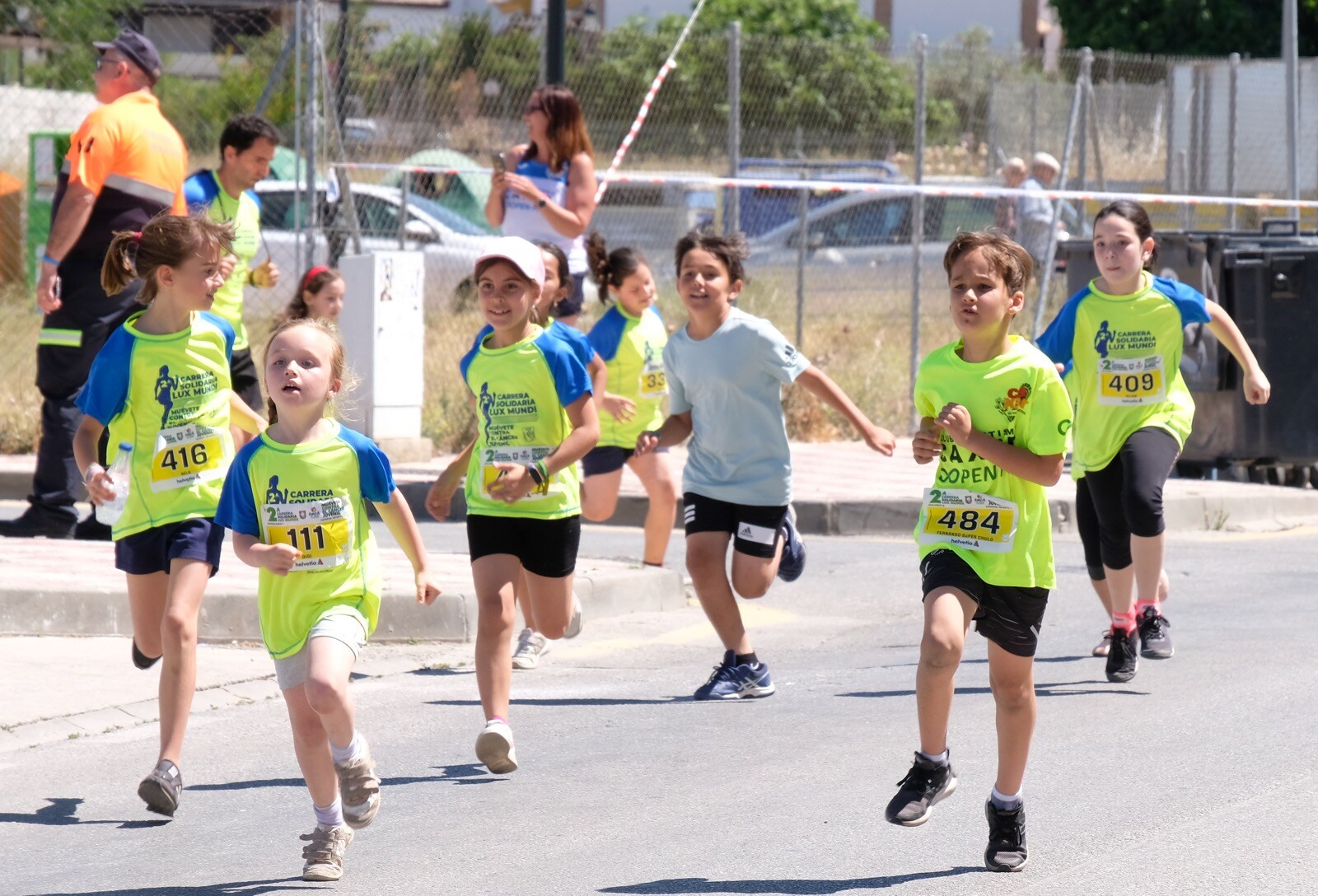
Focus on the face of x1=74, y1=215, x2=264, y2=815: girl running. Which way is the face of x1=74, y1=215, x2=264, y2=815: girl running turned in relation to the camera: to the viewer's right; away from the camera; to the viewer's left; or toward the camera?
to the viewer's right

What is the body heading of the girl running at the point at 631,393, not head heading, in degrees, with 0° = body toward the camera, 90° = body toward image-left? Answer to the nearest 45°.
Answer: approximately 315°

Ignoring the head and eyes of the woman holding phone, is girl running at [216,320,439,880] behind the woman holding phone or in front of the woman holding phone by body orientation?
in front

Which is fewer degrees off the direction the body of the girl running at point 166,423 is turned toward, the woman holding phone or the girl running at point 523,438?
the girl running

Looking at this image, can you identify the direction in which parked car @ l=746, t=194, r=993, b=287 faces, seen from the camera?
facing to the left of the viewer

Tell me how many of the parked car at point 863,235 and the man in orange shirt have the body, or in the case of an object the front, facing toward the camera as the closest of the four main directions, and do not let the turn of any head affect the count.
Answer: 0

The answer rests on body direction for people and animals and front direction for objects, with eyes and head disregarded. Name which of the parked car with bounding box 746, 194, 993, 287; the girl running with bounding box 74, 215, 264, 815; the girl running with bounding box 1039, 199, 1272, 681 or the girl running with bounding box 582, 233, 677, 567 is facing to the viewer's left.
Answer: the parked car

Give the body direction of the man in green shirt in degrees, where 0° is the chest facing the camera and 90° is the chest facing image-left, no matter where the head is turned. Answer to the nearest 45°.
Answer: approximately 315°

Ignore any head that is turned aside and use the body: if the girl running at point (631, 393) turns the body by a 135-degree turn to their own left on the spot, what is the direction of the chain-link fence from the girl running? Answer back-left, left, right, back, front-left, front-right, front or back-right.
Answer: front

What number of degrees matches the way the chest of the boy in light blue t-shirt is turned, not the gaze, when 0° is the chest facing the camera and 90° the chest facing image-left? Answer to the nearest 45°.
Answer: approximately 45°

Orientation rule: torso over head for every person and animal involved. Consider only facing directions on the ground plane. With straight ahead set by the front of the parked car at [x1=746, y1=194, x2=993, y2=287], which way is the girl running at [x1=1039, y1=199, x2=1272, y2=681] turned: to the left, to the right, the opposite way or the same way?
to the left

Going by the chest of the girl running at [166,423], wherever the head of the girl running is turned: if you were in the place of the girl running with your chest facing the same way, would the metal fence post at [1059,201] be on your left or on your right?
on your left
